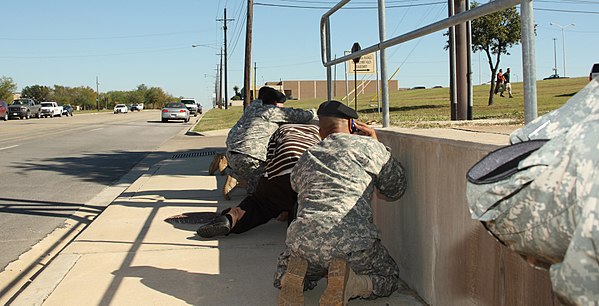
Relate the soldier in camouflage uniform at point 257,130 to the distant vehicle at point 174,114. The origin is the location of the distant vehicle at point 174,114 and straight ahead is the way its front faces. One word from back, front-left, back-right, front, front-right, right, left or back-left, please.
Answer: back

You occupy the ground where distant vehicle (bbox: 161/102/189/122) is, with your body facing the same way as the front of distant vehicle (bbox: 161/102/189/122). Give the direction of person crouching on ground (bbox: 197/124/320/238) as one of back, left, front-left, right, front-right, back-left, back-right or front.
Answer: back

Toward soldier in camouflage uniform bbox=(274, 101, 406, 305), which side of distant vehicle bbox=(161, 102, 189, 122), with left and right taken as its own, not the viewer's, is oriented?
back

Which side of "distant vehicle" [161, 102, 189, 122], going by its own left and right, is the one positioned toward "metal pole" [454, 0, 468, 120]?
back

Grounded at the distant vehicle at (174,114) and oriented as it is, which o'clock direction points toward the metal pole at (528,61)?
The metal pole is roughly at 6 o'clock from the distant vehicle.

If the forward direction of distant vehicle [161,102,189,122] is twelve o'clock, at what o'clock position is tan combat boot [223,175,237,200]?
The tan combat boot is roughly at 6 o'clock from the distant vehicle.

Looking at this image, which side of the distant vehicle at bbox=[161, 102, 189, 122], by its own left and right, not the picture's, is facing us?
back
